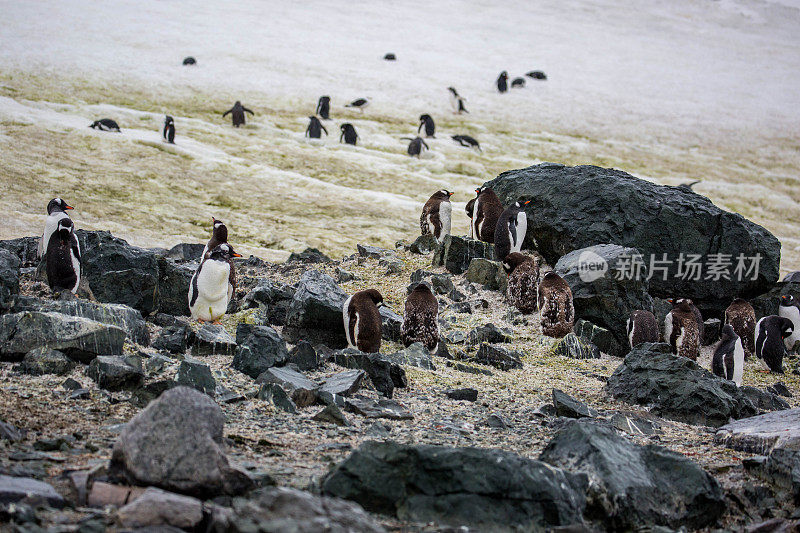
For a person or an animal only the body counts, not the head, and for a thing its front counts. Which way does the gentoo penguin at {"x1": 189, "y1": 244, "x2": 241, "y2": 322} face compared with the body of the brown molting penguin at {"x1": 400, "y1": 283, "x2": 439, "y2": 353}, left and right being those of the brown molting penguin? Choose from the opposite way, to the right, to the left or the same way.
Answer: the opposite way

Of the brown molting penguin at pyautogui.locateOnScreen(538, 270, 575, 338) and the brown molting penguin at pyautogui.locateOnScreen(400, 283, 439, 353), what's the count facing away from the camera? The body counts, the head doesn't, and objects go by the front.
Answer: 2

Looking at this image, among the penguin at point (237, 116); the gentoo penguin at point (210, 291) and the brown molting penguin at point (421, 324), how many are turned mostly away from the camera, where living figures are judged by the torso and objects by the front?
2

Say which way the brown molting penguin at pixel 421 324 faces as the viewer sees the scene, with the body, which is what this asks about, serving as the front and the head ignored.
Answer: away from the camera

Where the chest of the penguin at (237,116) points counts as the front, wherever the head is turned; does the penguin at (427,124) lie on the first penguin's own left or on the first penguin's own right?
on the first penguin's own right

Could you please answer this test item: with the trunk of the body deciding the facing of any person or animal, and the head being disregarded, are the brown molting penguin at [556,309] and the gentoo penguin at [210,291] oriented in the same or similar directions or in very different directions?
very different directions

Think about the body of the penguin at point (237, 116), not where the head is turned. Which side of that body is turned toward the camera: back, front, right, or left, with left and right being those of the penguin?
back
